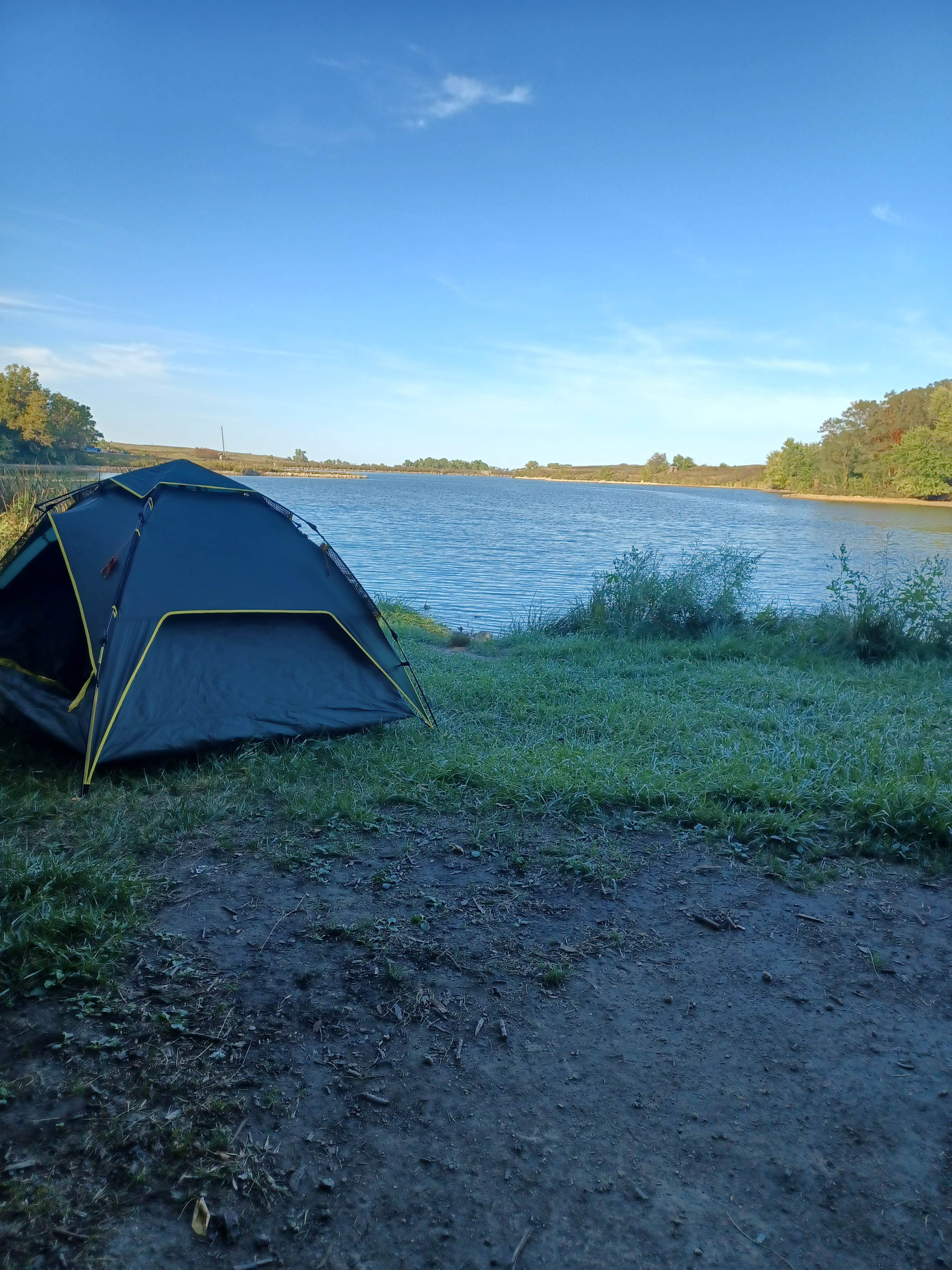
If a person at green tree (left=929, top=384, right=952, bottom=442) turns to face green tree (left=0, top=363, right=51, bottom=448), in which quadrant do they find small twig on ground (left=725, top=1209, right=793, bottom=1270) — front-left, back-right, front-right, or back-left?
front-left

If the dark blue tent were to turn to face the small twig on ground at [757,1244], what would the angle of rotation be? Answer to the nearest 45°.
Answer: approximately 45° to its left

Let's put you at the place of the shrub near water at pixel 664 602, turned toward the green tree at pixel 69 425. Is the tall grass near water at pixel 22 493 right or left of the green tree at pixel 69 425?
left

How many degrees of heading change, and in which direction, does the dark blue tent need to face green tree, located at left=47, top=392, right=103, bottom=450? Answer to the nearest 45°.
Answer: approximately 135° to its right

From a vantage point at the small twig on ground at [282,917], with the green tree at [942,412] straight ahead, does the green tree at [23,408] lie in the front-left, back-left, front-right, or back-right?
front-left

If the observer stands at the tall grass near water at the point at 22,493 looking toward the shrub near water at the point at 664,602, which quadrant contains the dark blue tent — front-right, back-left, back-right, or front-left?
front-right

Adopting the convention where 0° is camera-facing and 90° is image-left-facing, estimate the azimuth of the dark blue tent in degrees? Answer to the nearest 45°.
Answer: approximately 45°

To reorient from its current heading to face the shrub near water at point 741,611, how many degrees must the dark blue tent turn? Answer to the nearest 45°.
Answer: approximately 180°

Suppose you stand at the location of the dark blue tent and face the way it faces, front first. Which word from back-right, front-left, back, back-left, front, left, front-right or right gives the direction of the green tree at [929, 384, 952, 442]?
back

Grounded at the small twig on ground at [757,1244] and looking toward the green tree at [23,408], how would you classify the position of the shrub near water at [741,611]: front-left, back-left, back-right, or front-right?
front-right
